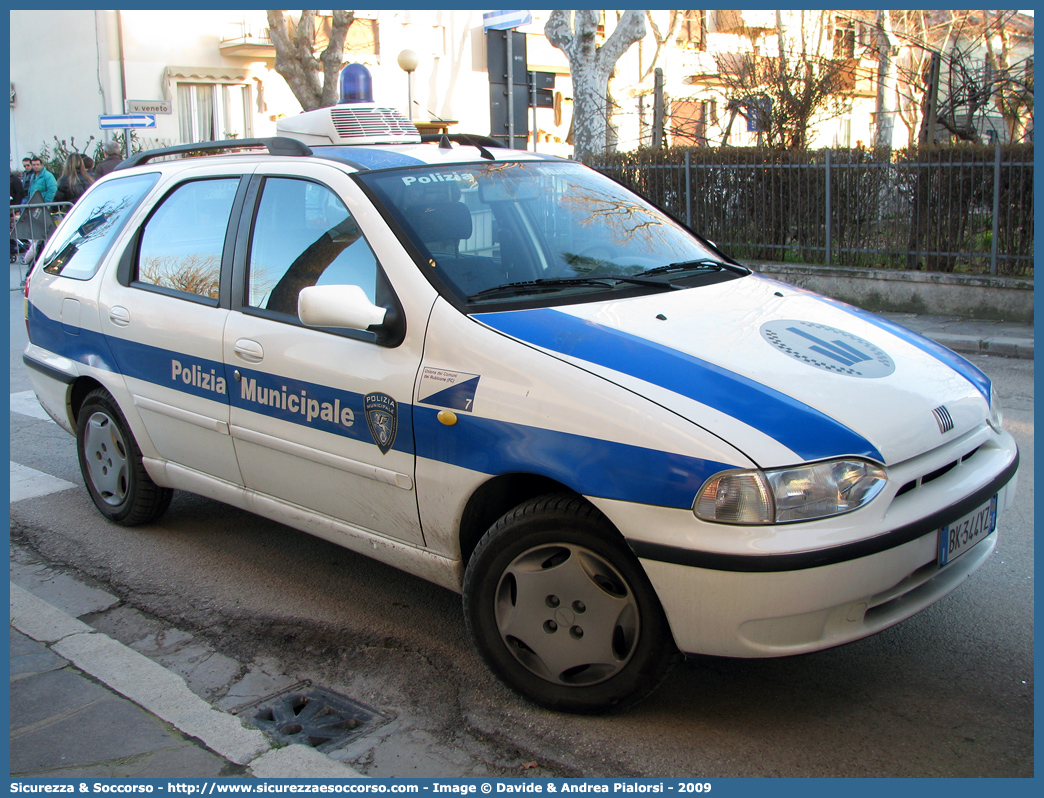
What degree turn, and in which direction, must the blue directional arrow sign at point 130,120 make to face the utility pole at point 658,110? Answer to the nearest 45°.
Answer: approximately 90° to its left

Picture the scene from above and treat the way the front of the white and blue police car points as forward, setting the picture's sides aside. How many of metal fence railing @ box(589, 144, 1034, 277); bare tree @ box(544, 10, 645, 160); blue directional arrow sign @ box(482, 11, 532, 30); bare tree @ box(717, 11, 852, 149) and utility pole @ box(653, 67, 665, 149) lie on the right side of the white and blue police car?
0

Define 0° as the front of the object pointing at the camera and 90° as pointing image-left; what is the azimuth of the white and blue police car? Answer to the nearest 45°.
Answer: approximately 315°

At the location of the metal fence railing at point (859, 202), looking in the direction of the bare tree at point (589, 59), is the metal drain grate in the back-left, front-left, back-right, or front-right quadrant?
back-left

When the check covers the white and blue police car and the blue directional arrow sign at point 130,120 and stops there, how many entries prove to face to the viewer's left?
0

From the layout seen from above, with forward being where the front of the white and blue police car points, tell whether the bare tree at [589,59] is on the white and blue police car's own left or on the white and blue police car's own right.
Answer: on the white and blue police car's own left

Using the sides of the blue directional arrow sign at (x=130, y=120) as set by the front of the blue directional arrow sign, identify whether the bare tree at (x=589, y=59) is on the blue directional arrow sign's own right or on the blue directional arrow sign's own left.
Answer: on the blue directional arrow sign's own left

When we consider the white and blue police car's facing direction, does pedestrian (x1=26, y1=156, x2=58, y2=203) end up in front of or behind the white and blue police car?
behind

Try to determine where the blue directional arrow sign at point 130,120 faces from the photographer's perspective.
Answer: facing the viewer

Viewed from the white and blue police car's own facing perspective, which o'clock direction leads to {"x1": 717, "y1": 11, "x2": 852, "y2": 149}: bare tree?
The bare tree is roughly at 8 o'clock from the white and blue police car.

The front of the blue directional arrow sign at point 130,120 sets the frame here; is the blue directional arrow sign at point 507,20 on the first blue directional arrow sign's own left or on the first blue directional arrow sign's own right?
on the first blue directional arrow sign's own left
